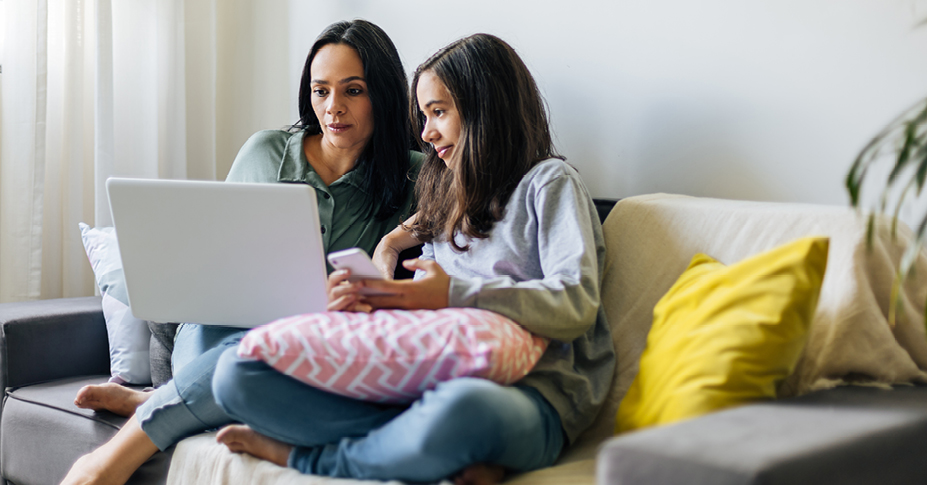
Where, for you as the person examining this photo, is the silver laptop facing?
facing away from the viewer

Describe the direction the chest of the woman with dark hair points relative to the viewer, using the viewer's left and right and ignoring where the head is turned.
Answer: facing the viewer and to the left of the viewer

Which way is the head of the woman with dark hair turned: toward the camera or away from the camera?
toward the camera
